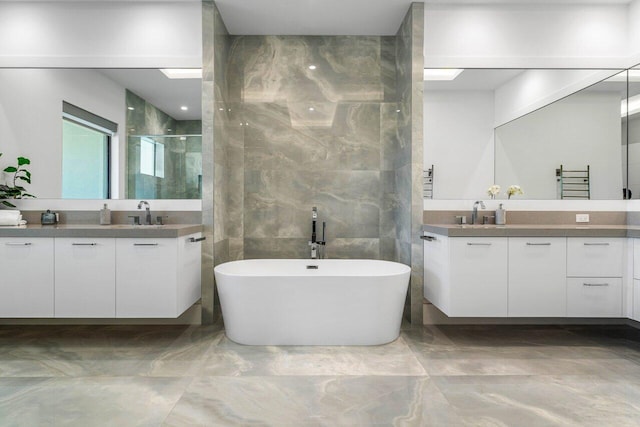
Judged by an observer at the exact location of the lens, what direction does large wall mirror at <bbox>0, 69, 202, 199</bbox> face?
facing the viewer

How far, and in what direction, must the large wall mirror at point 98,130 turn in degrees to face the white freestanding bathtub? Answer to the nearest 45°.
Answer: approximately 45° to its left
